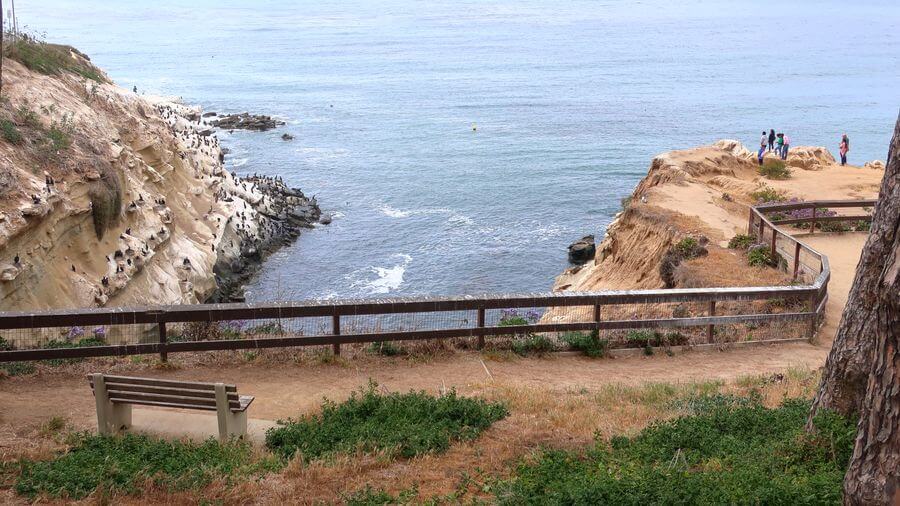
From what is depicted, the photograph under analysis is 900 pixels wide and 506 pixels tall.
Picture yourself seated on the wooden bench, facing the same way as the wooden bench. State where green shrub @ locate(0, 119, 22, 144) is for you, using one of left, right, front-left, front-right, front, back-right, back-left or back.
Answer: front-left

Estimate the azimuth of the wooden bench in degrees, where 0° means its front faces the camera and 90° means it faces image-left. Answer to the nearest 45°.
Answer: approximately 225°

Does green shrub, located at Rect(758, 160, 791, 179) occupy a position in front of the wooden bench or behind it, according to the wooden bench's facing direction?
in front

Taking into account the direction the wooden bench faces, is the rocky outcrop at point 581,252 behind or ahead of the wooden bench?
ahead

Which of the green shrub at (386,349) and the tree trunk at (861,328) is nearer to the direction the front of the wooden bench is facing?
the green shrub

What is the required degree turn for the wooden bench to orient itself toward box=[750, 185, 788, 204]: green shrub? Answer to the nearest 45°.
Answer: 0° — it already faces it

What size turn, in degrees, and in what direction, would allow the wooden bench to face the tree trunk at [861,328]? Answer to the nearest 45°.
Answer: approximately 90° to its right

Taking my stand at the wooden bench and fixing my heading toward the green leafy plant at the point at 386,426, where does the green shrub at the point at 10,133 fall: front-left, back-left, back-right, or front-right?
back-left

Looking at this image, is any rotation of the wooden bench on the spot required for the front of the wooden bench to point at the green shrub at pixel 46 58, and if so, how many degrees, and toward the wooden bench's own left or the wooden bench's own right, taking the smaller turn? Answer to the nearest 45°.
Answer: approximately 45° to the wooden bench's own left

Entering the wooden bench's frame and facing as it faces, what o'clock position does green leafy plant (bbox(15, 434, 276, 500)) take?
The green leafy plant is roughly at 5 o'clock from the wooden bench.

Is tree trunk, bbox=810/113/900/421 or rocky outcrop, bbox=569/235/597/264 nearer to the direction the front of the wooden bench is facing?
the rocky outcrop

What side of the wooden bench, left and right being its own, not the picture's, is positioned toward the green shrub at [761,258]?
front

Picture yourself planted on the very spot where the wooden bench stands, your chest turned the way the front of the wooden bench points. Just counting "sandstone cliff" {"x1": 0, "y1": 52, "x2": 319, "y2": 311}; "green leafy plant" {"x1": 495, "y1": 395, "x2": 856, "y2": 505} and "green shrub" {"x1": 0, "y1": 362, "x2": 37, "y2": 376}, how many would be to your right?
1

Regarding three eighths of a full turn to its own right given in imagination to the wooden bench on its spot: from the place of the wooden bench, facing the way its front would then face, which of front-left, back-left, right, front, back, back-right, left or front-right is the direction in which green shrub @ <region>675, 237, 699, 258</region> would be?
back-left

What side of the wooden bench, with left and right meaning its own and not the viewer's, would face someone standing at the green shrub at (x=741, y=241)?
front
